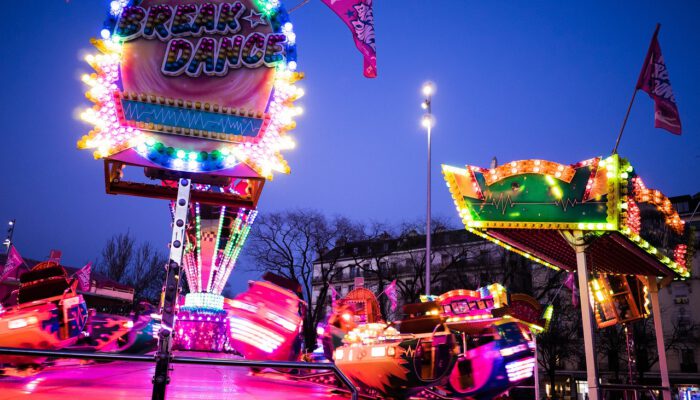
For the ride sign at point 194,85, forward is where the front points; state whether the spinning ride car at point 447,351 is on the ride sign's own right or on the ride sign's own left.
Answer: on the ride sign's own left

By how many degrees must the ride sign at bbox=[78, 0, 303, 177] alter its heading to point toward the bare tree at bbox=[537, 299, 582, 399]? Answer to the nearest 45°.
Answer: approximately 135° to its left

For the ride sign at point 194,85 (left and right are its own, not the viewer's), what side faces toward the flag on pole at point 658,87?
left

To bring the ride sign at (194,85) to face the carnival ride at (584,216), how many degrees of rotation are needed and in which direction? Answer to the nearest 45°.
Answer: approximately 90° to its left

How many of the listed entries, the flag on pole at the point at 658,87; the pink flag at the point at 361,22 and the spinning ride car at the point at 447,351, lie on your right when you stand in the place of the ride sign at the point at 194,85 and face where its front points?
0

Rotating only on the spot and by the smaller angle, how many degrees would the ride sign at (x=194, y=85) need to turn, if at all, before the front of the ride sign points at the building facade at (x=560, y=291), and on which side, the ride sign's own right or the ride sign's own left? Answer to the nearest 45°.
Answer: approximately 135° to the ride sign's own left

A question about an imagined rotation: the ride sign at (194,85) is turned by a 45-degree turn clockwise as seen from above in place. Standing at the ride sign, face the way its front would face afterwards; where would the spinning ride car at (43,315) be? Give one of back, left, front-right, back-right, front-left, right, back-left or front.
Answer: right

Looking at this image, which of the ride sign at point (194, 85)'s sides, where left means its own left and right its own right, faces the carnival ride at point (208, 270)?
back

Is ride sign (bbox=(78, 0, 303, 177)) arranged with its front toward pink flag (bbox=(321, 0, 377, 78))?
no

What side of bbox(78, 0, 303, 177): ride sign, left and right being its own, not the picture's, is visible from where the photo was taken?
front
